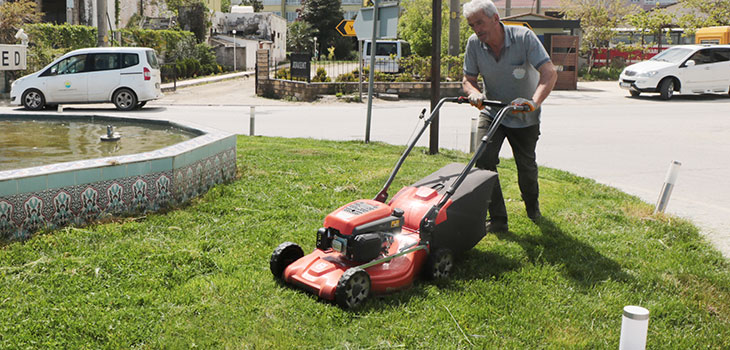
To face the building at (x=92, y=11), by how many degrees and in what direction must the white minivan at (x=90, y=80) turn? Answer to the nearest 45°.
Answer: approximately 90° to its right

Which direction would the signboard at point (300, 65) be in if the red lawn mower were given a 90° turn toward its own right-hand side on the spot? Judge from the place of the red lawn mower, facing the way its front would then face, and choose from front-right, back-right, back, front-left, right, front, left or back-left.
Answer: front-right

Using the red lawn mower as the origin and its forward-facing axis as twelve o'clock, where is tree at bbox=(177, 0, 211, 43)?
The tree is roughly at 4 o'clock from the red lawn mower.

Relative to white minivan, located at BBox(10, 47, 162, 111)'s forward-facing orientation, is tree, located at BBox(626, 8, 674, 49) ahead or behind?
behind

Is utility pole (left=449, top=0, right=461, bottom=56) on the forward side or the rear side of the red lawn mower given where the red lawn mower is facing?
on the rear side

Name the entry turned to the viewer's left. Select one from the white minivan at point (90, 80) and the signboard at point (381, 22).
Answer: the white minivan

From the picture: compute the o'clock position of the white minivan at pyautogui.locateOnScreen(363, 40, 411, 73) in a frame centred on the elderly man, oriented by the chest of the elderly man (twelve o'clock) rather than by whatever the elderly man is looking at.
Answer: The white minivan is roughly at 4 o'clock from the elderly man.

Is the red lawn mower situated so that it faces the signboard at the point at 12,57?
no

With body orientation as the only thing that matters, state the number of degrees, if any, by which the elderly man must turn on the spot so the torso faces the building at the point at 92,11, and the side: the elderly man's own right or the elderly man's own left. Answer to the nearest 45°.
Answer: approximately 90° to the elderly man's own right

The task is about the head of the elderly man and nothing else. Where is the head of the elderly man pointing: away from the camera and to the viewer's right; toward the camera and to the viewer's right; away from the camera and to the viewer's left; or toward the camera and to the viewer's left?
toward the camera and to the viewer's left

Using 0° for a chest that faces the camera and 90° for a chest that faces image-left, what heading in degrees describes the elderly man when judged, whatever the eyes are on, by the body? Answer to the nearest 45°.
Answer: approximately 45°

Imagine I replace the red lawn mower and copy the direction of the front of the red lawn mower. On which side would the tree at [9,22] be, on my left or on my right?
on my right

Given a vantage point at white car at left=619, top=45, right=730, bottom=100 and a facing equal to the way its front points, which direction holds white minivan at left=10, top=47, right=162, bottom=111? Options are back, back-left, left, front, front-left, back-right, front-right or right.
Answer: front

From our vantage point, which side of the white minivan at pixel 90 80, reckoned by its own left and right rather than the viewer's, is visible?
left

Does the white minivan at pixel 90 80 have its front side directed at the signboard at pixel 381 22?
no

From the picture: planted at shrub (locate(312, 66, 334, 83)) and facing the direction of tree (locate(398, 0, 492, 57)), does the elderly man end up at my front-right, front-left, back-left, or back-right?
back-right
